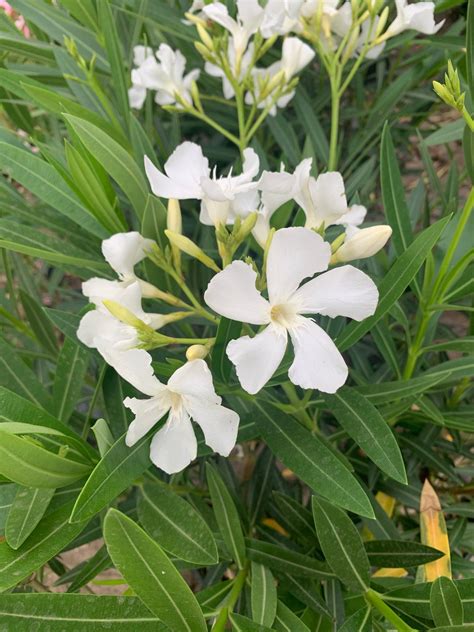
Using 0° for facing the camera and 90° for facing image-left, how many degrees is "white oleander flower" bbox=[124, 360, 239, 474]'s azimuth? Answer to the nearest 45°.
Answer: approximately 0°

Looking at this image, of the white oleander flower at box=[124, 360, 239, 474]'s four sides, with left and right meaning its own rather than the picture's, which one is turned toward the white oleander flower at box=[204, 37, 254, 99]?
back
